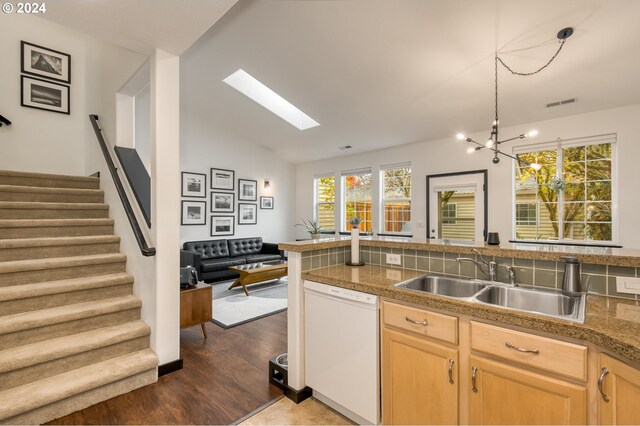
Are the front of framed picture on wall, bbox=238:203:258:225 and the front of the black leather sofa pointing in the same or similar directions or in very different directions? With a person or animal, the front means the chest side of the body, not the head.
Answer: same or similar directions

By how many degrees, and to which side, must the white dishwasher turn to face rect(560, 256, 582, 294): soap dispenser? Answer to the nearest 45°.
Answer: approximately 135° to its left

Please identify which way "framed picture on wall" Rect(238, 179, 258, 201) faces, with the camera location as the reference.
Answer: facing the viewer and to the right of the viewer

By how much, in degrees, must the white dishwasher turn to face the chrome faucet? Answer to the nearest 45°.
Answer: approximately 135° to its left

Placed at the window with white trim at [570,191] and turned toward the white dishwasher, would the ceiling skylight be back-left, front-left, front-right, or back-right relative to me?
front-right

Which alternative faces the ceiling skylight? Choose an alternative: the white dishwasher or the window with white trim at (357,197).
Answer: the window with white trim

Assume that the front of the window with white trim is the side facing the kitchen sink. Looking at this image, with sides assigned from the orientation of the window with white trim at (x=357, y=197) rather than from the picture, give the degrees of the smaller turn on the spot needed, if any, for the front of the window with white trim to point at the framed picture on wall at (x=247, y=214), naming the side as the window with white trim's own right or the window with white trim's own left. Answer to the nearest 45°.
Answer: approximately 45° to the window with white trim's own right

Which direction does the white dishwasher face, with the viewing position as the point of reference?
facing the viewer and to the left of the viewer

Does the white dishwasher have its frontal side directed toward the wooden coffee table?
no

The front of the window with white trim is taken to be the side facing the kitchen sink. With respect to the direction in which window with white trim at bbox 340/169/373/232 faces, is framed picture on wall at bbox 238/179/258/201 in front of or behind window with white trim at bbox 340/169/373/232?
in front

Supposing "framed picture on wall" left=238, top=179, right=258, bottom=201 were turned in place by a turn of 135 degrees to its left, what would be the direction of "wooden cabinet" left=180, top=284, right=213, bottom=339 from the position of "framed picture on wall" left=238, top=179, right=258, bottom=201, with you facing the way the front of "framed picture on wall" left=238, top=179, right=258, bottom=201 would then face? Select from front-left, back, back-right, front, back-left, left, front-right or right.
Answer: back

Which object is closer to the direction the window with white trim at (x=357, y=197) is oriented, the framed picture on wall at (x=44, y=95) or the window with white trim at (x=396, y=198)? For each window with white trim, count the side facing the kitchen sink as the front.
the framed picture on wall

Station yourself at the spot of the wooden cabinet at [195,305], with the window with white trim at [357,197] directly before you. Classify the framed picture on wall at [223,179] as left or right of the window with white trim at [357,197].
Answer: left

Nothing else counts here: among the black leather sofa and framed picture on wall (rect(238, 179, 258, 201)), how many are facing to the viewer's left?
0
